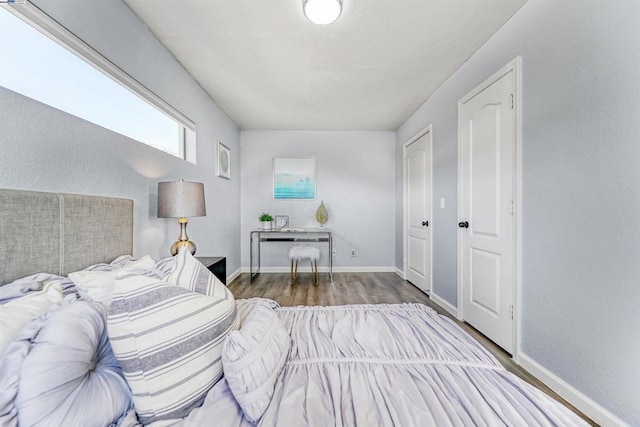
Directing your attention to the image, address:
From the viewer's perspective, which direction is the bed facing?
to the viewer's right

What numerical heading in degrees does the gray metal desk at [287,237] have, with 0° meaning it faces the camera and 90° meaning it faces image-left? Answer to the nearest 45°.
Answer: approximately 0°

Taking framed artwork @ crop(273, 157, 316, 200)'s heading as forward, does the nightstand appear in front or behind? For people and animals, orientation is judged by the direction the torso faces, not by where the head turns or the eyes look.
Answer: in front

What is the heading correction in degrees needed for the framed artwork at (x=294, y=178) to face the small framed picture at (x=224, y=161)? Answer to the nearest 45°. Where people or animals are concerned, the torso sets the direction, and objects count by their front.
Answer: approximately 45° to its right

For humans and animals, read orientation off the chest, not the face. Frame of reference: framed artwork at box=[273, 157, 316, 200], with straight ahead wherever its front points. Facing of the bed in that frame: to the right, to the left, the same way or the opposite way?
to the left

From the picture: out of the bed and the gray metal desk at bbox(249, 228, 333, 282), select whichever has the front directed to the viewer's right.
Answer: the bed

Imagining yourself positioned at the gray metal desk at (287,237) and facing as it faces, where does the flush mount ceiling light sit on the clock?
The flush mount ceiling light is roughly at 12 o'clock from the gray metal desk.

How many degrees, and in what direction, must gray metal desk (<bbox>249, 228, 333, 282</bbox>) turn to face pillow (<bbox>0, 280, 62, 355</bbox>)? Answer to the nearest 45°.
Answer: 0° — it already faces it

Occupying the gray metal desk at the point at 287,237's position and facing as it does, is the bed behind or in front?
in front
